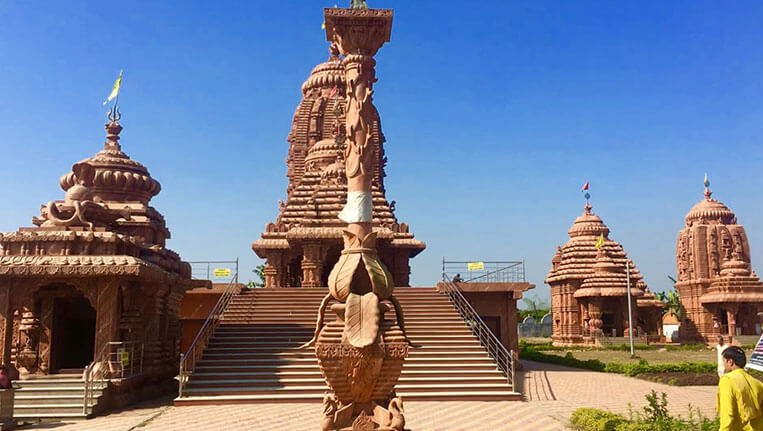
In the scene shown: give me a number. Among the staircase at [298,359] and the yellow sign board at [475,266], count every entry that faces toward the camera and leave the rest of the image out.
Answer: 2

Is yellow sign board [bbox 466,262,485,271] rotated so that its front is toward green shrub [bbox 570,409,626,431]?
yes

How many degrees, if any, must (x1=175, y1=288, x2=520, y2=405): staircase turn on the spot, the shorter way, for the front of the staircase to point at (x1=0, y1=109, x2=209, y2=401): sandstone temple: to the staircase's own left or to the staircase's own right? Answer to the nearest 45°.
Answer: approximately 90° to the staircase's own right

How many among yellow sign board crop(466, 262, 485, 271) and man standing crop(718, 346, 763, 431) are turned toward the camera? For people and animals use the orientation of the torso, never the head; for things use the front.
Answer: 1

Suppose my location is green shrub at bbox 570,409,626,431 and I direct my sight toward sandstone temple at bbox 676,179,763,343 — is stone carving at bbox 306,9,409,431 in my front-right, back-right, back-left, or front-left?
back-left

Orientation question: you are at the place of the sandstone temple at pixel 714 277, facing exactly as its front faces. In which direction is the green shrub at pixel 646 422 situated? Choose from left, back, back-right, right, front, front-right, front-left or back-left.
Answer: front-right

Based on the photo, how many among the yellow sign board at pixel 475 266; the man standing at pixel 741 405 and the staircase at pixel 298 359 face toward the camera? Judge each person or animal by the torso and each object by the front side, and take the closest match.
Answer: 2

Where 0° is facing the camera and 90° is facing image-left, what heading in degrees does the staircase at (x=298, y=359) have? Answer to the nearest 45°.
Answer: approximately 0°

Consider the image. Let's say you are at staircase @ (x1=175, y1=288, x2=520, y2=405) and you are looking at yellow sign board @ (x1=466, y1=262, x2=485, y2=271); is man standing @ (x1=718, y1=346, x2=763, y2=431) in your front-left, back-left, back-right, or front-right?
back-right

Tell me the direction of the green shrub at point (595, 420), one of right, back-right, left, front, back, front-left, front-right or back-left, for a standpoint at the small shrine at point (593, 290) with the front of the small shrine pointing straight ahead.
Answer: front-right

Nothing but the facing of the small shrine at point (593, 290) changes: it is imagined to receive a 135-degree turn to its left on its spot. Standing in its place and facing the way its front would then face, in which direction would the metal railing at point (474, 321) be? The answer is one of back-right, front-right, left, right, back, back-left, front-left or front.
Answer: back

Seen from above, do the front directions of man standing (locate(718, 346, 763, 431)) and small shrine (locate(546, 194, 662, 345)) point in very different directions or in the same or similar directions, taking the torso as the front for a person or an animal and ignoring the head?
very different directions

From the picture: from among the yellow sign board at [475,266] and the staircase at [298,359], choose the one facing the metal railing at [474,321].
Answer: the yellow sign board
